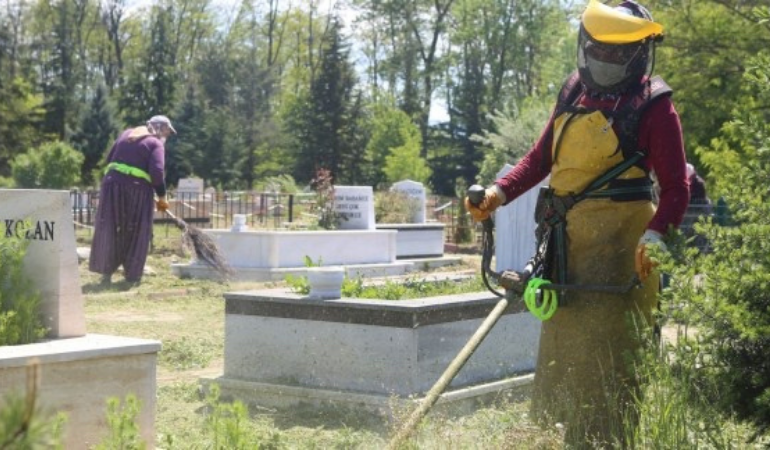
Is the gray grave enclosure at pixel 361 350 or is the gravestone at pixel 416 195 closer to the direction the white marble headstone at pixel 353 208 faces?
the gray grave enclosure

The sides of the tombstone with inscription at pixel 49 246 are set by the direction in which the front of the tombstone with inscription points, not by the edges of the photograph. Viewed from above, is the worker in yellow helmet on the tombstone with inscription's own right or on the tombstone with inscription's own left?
on the tombstone with inscription's own left

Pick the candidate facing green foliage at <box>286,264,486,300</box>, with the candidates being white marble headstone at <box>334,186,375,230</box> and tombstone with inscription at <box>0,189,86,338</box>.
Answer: the white marble headstone

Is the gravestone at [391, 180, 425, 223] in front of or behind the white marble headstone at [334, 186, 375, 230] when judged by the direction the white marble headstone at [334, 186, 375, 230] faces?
behind

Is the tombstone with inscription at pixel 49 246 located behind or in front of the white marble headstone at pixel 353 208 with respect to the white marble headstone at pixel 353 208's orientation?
in front

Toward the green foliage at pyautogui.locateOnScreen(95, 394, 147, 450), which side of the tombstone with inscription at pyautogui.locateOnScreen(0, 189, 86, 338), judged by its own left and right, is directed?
front

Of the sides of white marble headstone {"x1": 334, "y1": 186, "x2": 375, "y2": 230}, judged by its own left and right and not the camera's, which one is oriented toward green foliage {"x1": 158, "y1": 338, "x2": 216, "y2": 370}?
front

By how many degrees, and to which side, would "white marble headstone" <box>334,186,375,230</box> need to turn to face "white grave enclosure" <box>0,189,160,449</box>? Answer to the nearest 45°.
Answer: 0° — it already faces it

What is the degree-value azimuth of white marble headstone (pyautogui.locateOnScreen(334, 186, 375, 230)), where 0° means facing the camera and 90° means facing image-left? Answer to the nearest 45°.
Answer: approximately 0°
